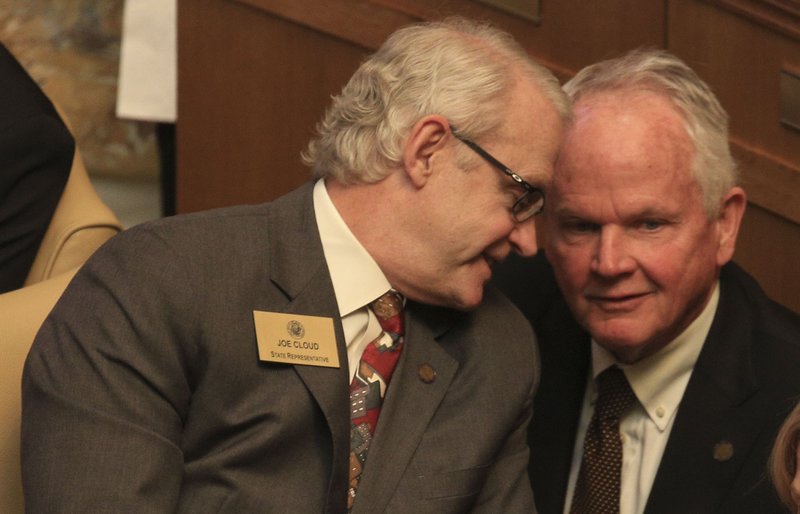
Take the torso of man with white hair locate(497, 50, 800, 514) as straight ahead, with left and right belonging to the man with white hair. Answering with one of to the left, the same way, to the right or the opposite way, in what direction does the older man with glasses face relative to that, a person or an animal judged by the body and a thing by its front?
to the left

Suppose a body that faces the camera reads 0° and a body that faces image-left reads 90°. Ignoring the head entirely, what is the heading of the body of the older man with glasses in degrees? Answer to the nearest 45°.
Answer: approximately 315°

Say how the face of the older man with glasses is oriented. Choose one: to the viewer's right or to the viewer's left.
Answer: to the viewer's right

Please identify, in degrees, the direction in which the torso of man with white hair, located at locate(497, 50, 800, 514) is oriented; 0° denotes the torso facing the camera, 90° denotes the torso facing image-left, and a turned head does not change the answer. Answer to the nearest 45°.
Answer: approximately 45°
